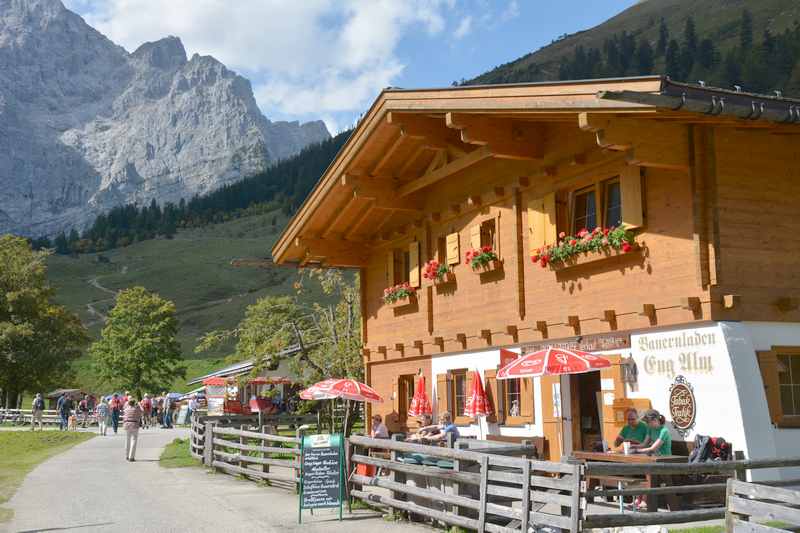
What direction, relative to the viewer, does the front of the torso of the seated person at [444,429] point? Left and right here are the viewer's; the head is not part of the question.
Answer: facing to the left of the viewer

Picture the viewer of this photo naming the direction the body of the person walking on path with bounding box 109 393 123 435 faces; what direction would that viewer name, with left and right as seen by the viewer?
facing away from the viewer

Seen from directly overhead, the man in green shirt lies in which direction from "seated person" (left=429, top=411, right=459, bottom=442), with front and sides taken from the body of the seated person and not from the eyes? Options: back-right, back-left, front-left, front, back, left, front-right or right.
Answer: back-left

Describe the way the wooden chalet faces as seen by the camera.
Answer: facing the viewer and to the left of the viewer

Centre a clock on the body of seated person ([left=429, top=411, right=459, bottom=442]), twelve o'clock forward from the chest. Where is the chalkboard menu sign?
The chalkboard menu sign is roughly at 10 o'clock from the seated person.

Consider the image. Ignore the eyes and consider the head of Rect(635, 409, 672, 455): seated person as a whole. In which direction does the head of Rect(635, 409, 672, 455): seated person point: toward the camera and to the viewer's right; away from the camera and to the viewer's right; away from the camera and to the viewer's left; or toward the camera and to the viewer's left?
toward the camera and to the viewer's left

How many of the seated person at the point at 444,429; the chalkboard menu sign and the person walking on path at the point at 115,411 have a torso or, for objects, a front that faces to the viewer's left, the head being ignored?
1

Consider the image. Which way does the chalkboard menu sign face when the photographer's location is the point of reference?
facing the viewer

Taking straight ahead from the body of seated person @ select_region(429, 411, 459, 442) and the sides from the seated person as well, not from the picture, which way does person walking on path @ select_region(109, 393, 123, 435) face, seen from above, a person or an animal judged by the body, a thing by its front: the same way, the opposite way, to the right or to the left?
to the right

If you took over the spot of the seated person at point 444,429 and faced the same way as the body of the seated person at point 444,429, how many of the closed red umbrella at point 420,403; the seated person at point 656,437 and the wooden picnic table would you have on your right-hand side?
1

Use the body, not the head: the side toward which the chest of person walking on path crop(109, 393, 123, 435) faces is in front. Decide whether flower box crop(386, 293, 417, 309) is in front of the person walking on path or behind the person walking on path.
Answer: behind

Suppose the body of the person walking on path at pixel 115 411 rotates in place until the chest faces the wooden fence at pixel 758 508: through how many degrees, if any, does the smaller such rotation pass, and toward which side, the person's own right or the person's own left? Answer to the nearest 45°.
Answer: approximately 180°

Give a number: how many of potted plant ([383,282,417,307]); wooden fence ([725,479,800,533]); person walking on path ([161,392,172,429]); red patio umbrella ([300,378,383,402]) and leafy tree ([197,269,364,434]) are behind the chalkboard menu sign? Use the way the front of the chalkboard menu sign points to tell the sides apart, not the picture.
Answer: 4

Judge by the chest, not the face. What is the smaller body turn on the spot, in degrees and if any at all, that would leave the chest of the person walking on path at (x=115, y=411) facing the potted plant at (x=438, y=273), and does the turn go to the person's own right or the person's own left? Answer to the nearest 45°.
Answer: approximately 180°
